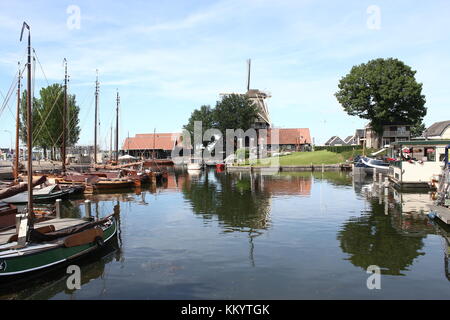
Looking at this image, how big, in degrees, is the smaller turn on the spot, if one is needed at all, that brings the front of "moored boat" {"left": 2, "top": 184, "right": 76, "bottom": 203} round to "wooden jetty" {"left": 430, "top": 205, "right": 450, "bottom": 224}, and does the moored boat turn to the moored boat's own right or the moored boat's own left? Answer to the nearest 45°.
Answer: approximately 45° to the moored boat's own right

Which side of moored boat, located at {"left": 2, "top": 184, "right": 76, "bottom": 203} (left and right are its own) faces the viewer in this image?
right

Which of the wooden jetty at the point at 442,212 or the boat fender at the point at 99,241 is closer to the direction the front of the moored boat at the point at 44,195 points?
the wooden jetty

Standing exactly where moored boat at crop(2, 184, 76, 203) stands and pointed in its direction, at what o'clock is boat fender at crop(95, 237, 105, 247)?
The boat fender is roughly at 3 o'clock from the moored boat.

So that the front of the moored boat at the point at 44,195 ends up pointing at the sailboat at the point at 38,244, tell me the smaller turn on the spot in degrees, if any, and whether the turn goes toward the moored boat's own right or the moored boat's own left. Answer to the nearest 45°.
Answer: approximately 90° to the moored boat's own right

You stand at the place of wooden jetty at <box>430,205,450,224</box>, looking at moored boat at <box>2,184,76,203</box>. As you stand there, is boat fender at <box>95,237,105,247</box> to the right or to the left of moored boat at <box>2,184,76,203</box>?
left
